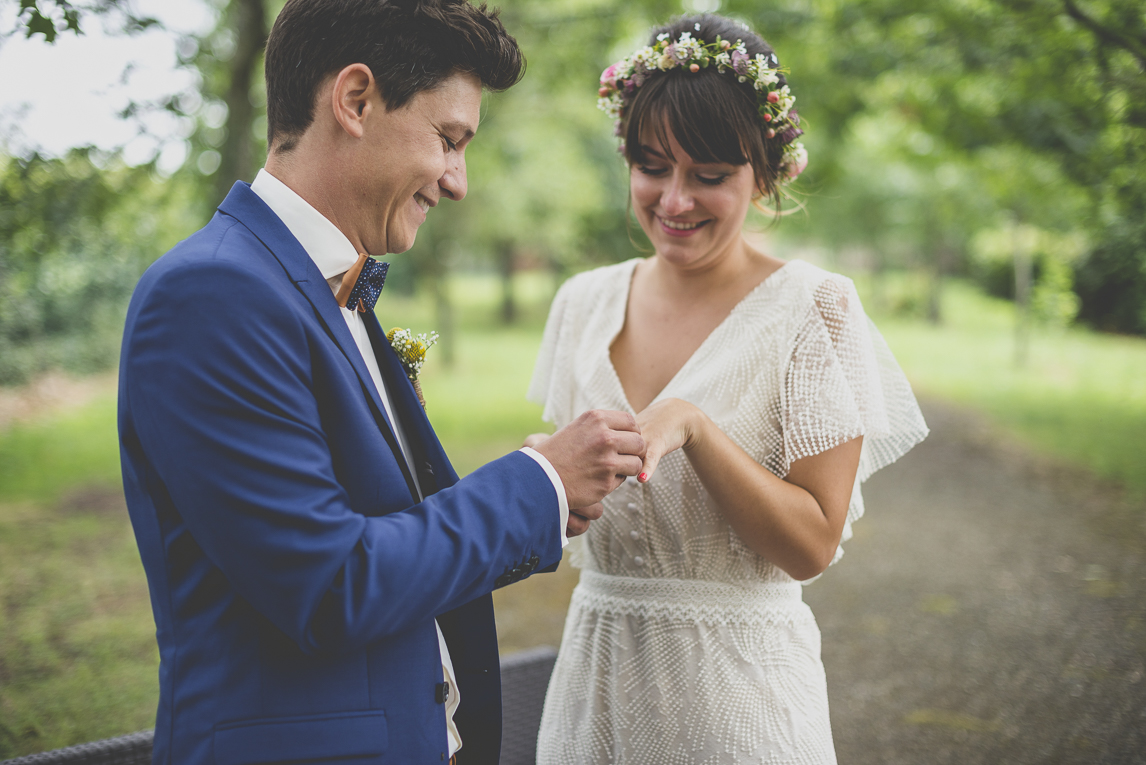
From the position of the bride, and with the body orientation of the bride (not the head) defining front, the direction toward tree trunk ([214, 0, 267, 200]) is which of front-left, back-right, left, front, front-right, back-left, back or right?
right

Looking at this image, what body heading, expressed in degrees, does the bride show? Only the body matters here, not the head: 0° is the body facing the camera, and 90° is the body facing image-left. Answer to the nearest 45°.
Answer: approximately 45°

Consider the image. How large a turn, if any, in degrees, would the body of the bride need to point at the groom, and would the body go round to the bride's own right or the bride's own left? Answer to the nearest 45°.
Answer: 0° — they already face them

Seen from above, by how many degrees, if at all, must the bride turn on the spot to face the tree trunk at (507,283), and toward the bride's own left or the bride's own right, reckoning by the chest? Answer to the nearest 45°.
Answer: approximately 135° to the bride's own right

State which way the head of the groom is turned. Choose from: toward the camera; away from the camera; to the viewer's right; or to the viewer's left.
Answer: to the viewer's right

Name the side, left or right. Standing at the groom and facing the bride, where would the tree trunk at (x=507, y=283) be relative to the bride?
left

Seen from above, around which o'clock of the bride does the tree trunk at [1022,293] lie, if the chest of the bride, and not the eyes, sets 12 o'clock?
The tree trunk is roughly at 5 o'clock from the bride.
